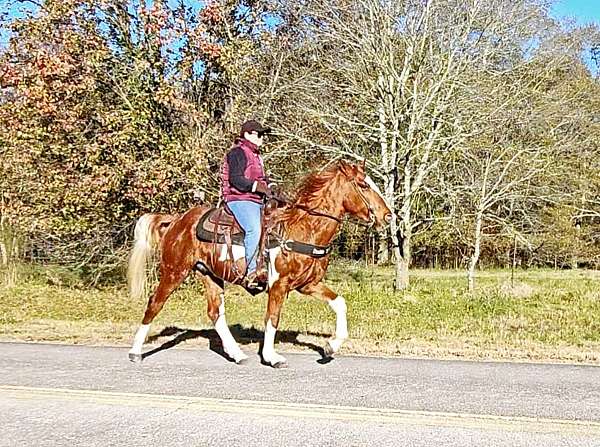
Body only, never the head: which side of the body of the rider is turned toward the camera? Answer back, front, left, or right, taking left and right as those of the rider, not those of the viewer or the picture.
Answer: right

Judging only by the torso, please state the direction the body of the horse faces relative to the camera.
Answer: to the viewer's right

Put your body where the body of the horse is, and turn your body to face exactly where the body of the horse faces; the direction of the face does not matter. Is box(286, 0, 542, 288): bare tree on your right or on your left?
on your left

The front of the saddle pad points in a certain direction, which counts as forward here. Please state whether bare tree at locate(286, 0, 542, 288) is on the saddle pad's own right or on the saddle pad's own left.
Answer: on the saddle pad's own left

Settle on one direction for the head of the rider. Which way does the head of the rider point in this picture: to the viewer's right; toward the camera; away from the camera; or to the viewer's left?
to the viewer's right

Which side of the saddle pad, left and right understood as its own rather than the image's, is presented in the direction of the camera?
right
